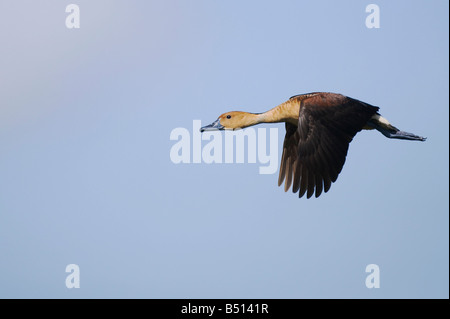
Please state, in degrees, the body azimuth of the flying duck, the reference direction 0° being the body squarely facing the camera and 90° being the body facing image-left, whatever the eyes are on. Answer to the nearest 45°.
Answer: approximately 90°
